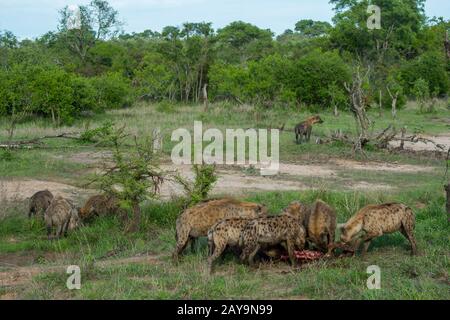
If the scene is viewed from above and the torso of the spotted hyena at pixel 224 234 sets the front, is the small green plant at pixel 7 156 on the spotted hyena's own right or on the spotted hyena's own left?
on the spotted hyena's own left

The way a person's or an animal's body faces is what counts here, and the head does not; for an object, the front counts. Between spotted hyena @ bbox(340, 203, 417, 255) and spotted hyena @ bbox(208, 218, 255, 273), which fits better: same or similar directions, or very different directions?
very different directions

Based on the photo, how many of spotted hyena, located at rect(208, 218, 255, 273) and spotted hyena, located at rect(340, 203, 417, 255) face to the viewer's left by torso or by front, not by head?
1

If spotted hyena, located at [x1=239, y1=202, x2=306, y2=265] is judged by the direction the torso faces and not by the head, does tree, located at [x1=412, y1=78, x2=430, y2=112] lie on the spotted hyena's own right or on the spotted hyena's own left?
on the spotted hyena's own left

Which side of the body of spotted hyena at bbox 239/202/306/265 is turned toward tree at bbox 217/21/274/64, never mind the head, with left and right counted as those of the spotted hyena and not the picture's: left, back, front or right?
left

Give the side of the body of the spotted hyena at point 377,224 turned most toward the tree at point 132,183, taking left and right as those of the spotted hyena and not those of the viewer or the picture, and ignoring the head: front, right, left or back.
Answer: front

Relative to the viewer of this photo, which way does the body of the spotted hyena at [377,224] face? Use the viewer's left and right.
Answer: facing to the left of the viewer

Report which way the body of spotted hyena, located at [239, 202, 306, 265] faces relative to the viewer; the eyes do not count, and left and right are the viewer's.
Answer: facing to the right of the viewer

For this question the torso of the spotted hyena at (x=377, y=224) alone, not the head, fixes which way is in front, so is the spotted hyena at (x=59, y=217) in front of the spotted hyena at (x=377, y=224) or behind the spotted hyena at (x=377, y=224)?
in front

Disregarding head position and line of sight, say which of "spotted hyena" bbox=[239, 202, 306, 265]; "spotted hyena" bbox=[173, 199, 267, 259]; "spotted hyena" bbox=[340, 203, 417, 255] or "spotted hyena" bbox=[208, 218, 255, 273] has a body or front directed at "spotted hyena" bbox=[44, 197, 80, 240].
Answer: "spotted hyena" bbox=[340, 203, 417, 255]

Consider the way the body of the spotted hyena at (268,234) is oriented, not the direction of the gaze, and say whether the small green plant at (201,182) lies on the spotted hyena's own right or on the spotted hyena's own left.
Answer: on the spotted hyena's own left

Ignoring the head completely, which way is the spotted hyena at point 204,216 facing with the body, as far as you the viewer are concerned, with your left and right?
facing to the right of the viewer

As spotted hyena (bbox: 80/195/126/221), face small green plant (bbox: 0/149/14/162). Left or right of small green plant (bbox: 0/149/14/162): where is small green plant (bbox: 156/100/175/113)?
right

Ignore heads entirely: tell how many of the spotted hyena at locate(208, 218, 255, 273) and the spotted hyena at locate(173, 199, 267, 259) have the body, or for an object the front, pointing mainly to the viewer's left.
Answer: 0

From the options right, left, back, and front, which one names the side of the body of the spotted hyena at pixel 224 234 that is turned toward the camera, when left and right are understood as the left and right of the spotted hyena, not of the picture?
right
